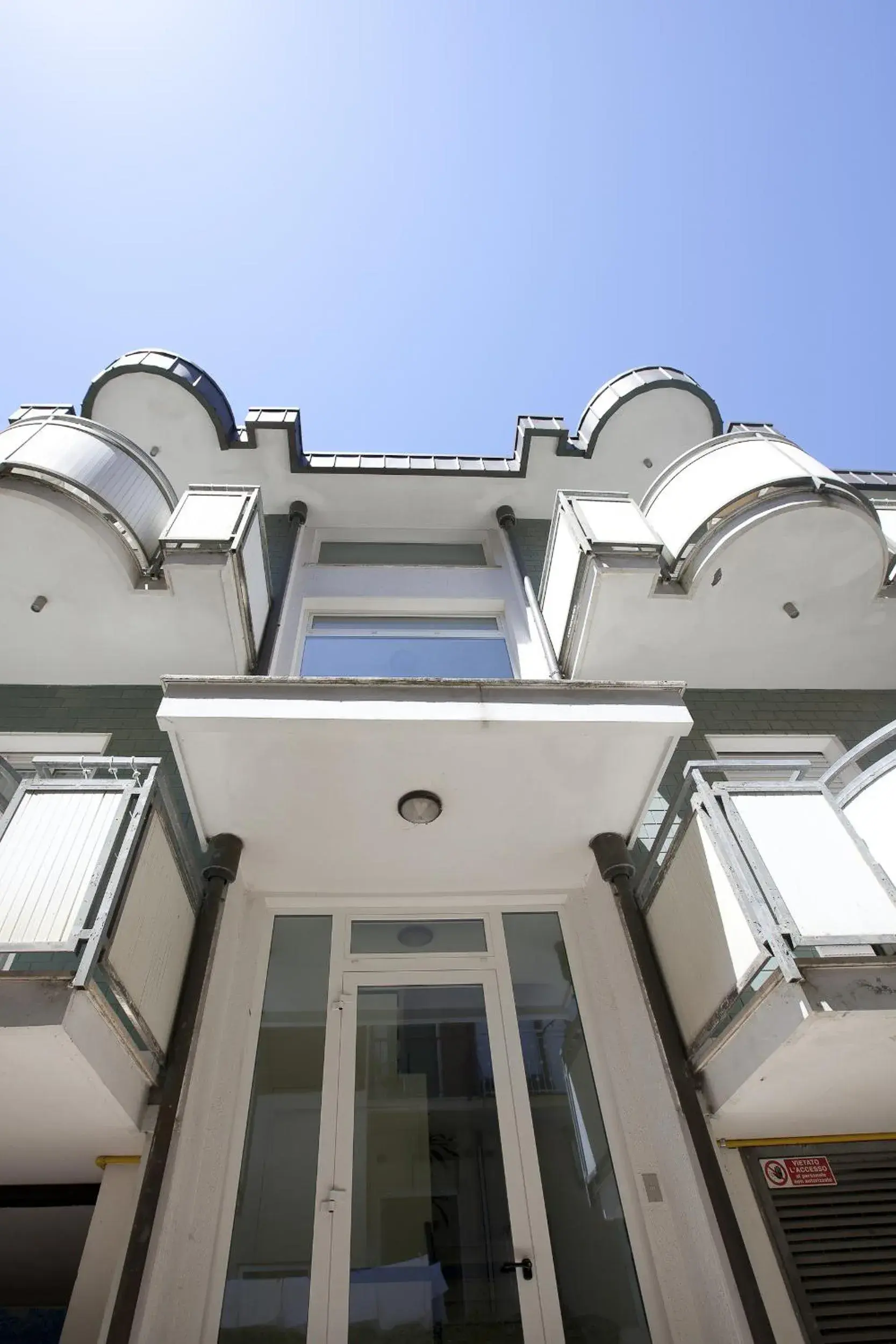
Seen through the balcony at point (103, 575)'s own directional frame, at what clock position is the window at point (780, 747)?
The window is roughly at 10 o'clock from the balcony.

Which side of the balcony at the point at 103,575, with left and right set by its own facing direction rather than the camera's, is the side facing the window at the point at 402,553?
left

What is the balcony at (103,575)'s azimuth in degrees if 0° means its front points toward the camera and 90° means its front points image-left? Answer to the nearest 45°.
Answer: approximately 0°

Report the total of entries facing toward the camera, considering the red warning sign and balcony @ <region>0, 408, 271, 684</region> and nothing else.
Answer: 2

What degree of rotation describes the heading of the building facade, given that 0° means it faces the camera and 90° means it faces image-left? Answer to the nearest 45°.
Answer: approximately 0°

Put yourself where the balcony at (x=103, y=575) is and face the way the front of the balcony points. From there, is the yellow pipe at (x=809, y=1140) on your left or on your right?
on your left
